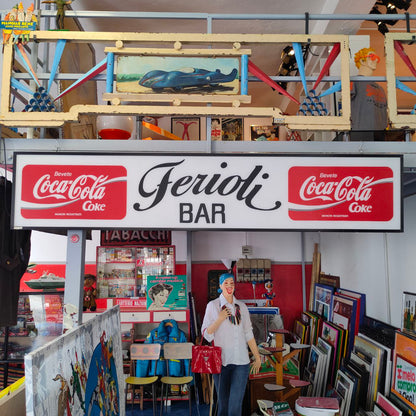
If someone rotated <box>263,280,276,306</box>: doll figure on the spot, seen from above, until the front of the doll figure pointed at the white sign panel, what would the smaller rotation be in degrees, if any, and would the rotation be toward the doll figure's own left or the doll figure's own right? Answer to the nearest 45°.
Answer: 0° — it already faces it

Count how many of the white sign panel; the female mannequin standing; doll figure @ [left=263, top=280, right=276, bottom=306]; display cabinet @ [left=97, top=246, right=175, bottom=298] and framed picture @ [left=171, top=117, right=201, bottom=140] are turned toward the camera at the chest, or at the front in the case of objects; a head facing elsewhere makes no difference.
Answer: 5

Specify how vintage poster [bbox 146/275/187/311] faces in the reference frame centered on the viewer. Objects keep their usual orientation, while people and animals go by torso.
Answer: facing the viewer

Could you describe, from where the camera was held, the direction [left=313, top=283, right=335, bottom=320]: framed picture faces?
facing the viewer and to the left of the viewer

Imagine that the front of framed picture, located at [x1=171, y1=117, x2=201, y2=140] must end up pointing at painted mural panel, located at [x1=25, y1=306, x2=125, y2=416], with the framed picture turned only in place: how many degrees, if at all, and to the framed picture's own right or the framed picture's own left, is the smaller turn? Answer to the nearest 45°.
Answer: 0° — it already faces it

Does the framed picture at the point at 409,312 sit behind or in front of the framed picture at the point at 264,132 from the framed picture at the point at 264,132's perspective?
in front

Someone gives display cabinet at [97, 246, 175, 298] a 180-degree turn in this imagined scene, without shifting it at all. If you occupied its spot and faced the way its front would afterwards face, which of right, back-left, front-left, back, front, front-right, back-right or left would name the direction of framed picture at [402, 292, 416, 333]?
back-right

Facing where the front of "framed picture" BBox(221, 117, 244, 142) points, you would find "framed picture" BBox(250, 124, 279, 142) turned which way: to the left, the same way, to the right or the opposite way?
the same way

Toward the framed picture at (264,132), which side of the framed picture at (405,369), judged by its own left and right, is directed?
right

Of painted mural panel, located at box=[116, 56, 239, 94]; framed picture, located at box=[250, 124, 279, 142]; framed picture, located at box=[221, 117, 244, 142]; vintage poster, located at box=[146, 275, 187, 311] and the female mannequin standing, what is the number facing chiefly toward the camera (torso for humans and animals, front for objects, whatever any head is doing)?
5

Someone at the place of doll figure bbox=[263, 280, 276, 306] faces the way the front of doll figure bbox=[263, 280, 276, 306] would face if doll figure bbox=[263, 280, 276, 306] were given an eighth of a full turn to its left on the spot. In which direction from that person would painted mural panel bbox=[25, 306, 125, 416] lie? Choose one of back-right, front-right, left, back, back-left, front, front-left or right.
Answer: front-right

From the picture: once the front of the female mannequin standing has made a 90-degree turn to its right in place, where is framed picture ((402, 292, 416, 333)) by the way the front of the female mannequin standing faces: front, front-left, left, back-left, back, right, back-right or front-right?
back

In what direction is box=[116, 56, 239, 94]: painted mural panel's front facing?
toward the camera

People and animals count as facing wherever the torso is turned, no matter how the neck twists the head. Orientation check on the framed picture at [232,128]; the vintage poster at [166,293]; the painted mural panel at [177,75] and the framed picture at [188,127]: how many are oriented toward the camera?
4

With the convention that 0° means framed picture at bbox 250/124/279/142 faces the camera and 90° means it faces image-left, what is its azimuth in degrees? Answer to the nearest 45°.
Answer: approximately 0°

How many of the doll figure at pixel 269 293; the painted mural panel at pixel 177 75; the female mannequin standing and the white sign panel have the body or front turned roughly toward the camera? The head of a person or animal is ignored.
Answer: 4

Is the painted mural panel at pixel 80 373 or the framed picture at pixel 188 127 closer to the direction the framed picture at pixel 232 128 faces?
the painted mural panel

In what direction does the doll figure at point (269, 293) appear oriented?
toward the camera
